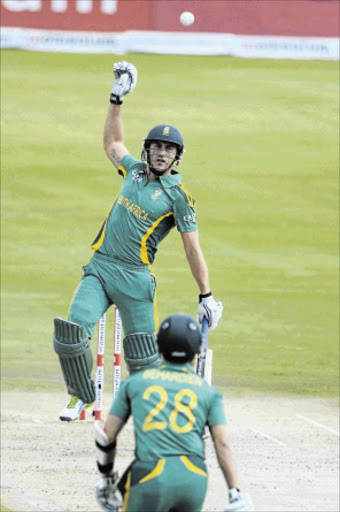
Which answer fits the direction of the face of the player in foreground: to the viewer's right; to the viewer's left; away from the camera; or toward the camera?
away from the camera

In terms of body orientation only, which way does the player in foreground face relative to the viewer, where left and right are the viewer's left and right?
facing away from the viewer
